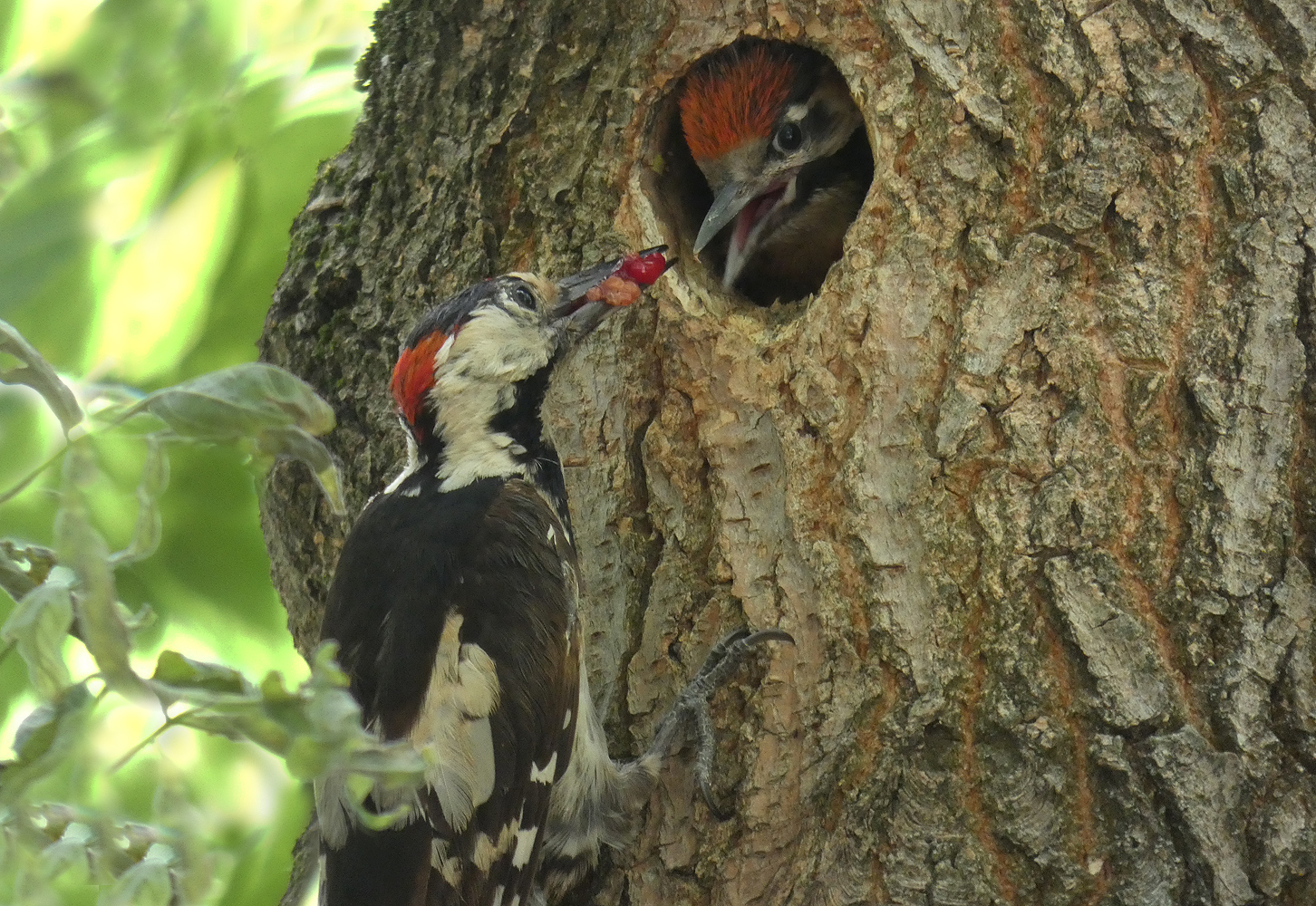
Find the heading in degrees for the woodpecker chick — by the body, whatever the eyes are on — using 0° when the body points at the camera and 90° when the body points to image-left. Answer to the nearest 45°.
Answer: approximately 45°
